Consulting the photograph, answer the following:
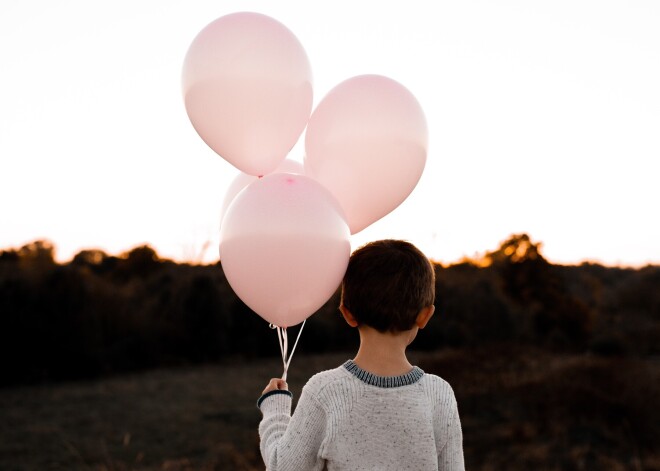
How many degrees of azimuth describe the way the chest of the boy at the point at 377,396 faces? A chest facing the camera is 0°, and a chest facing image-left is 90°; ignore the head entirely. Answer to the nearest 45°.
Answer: approximately 180°

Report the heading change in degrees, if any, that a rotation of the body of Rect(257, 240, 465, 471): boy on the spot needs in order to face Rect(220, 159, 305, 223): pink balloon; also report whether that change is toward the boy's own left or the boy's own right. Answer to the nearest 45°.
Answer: approximately 45° to the boy's own left

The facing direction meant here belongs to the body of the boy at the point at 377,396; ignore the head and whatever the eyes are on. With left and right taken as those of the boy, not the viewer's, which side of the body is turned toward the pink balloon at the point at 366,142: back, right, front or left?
front
